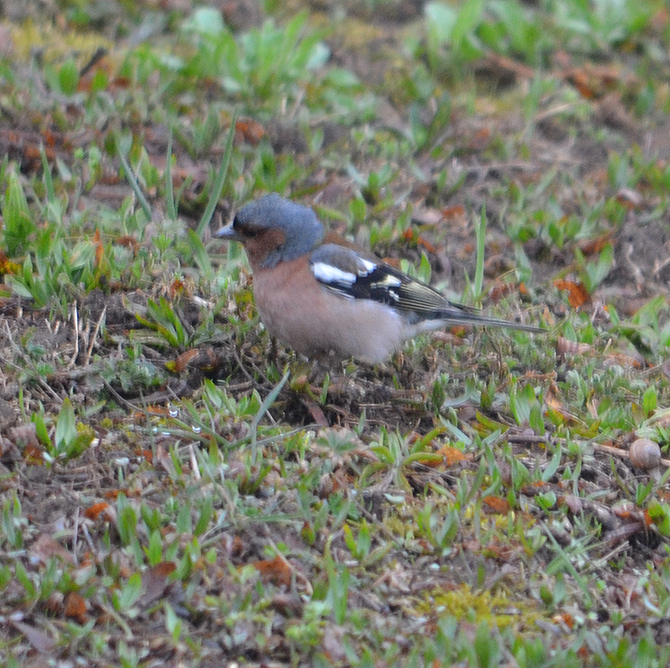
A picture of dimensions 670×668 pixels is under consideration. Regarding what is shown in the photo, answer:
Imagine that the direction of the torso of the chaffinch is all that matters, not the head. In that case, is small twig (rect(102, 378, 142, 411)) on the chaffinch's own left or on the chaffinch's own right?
on the chaffinch's own left

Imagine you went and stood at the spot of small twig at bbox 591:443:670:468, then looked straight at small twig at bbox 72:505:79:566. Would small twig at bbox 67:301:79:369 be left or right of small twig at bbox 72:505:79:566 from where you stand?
right

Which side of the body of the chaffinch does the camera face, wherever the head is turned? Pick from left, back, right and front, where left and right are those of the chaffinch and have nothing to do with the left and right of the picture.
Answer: left

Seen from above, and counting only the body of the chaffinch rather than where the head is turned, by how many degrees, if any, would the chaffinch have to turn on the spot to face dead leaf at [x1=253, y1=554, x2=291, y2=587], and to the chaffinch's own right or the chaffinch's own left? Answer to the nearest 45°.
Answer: approximately 90° to the chaffinch's own left

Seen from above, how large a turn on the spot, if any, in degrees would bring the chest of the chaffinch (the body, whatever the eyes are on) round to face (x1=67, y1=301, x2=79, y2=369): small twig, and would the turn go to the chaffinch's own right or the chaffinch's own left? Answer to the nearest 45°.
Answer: approximately 45° to the chaffinch's own left

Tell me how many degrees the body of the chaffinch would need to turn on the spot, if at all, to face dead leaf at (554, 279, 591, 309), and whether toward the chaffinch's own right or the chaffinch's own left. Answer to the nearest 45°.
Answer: approximately 135° to the chaffinch's own right
